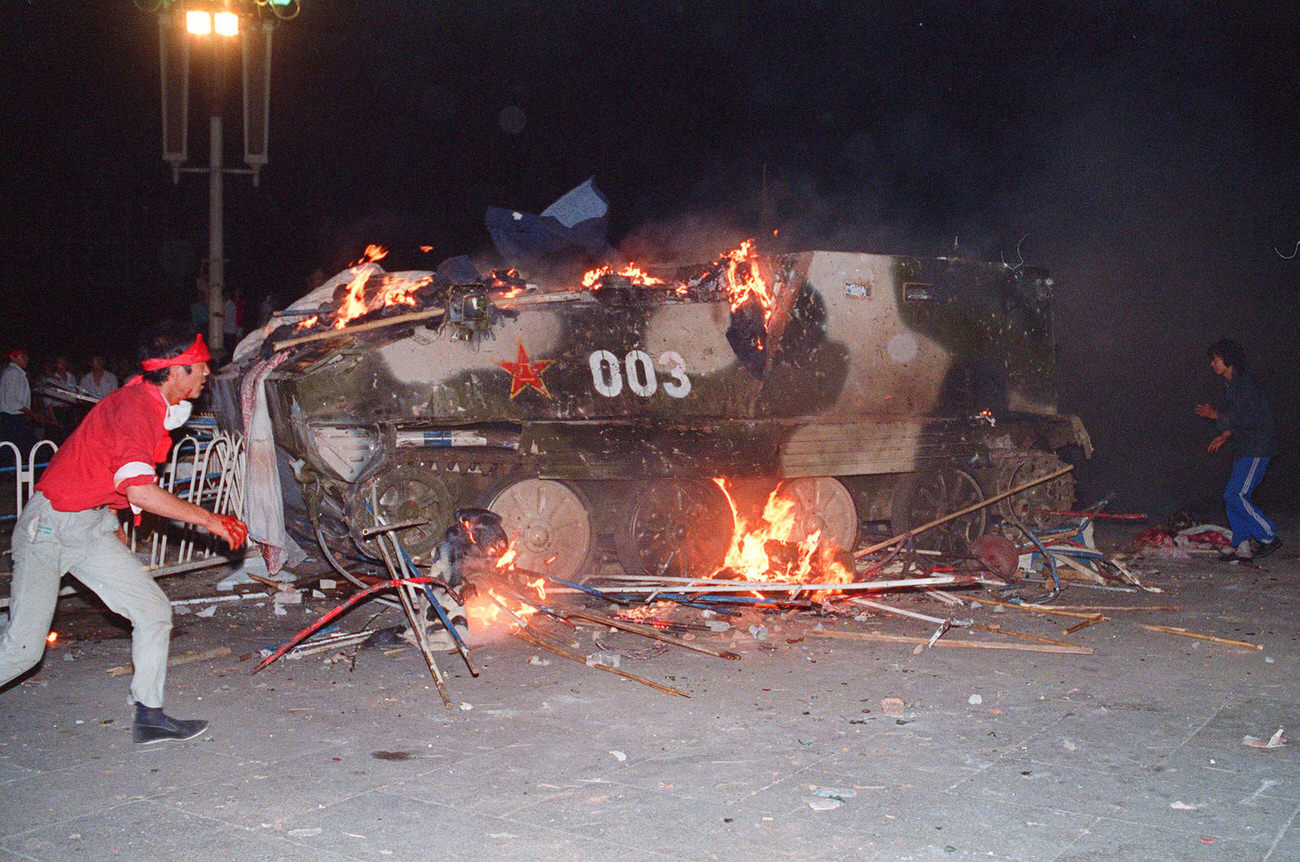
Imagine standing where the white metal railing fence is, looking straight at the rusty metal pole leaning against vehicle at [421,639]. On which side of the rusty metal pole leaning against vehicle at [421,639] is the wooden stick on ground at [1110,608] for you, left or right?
left

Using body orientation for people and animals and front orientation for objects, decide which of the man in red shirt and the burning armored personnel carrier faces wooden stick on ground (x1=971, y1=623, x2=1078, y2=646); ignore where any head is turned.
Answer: the man in red shirt

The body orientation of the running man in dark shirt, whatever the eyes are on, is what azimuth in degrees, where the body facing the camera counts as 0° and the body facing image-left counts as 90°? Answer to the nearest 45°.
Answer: approximately 90°

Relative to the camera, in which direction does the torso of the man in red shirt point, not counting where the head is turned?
to the viewer's right

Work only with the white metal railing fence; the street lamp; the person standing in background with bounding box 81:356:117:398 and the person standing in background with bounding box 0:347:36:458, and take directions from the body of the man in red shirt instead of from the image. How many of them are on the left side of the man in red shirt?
4

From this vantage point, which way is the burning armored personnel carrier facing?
to the viewer's left

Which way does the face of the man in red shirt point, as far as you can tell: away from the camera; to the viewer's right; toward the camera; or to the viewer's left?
to the viewer's right

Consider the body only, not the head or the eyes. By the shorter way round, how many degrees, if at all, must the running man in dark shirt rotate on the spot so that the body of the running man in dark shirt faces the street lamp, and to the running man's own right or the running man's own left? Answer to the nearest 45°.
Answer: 0° — they already face it

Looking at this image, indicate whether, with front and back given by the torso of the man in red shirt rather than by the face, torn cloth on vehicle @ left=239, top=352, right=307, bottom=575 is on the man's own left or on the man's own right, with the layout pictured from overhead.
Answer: on the man's own left

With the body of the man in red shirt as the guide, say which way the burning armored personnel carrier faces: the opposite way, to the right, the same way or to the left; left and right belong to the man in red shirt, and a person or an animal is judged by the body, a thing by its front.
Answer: the opposite way

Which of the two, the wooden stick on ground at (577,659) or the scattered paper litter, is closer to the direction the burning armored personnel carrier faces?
the wooden stick on ground

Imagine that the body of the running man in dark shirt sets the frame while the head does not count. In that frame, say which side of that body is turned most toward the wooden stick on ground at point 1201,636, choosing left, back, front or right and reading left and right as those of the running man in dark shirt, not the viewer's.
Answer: left

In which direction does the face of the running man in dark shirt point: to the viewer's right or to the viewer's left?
to the viewer's left
